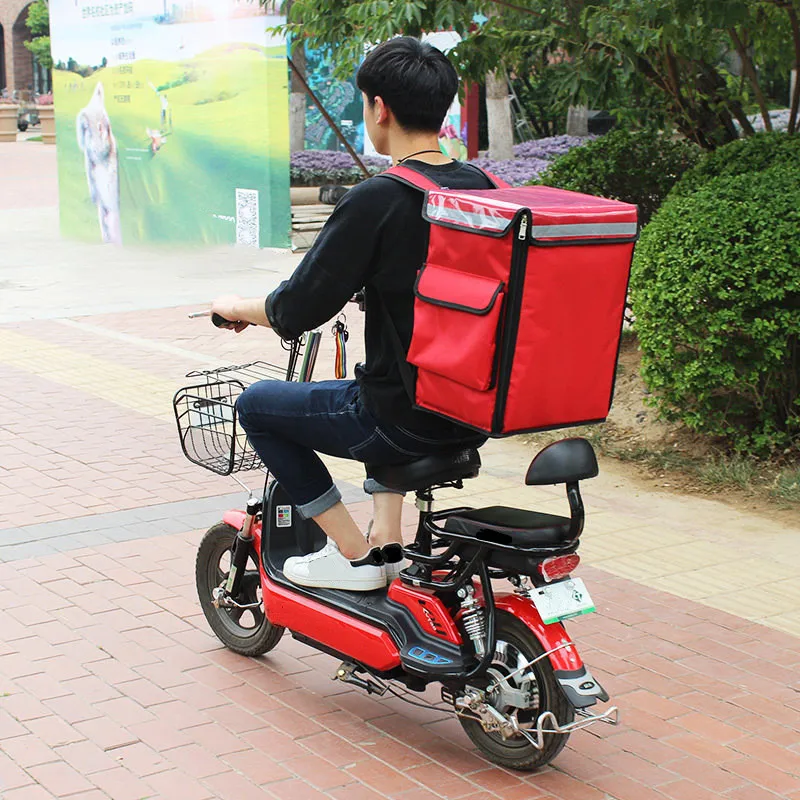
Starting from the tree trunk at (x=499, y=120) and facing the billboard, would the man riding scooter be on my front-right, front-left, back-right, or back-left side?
front-left

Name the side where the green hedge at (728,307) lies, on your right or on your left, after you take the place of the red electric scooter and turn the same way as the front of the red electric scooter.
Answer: on your right

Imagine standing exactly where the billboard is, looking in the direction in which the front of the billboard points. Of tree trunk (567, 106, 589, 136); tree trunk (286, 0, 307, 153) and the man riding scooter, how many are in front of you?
1

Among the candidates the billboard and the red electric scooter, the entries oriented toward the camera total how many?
1

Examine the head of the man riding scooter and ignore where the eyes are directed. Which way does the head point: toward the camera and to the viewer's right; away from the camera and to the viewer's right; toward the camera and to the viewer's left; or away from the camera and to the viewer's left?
away from the camera and to the viewer's left

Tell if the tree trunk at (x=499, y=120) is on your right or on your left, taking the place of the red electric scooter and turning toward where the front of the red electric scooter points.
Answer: on your right

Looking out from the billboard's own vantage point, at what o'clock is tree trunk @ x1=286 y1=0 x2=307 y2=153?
The tree trunk is roughly at 7 o'clock from the billboard.

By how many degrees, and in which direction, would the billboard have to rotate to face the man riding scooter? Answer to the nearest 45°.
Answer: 0° — it already faces them

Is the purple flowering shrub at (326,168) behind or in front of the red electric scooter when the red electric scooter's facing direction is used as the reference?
in front

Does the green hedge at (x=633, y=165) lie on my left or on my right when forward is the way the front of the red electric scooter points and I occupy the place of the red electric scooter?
on my right

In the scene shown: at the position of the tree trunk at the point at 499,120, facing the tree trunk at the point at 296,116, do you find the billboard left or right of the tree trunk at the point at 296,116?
left

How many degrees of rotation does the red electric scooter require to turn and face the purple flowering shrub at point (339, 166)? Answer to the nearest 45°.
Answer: approximately 45° to its right

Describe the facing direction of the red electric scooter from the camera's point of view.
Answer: facing away from the viewer and to the left of the viewer

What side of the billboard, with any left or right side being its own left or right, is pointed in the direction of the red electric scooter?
front

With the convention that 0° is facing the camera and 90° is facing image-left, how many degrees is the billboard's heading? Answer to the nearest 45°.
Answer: approximately 0°

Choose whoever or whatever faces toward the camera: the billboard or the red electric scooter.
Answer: the billboard
